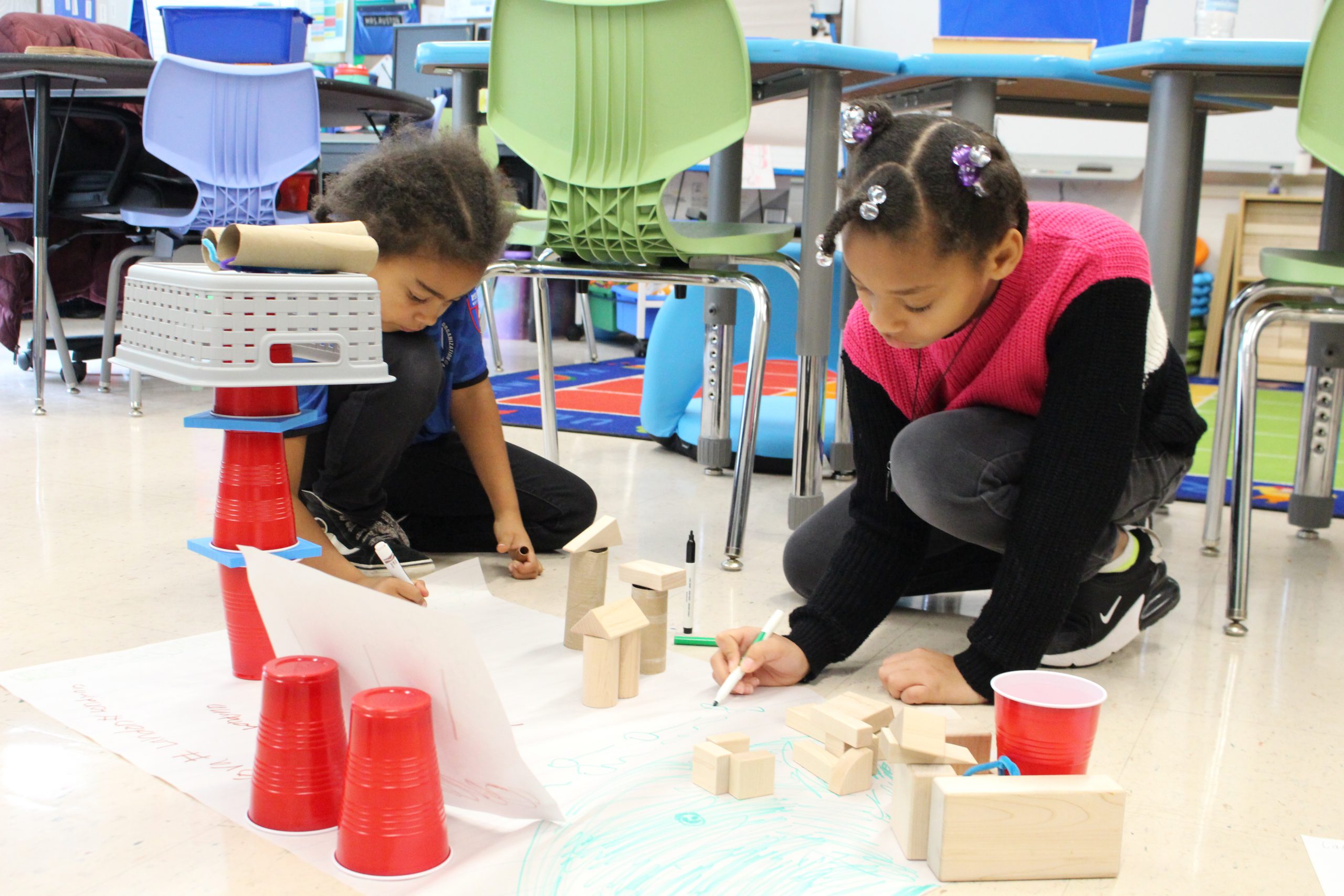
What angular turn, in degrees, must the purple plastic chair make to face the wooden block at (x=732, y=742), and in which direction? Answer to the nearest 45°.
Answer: approximately 180°

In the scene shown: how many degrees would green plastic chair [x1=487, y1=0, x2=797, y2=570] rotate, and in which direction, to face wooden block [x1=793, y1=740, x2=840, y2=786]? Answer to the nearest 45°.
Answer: approximately 135° to its right

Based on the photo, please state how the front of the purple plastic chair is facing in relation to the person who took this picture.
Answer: facing away from the viewer

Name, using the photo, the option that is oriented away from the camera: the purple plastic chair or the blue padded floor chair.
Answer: the purple plastic chair

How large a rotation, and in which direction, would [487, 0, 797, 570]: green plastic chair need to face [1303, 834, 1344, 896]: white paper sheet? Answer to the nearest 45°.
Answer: approximately 90° to its right
